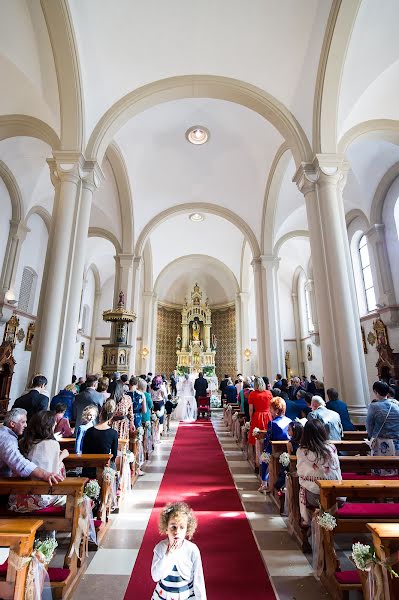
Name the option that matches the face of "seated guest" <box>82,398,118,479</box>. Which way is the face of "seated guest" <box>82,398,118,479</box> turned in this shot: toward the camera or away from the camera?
away from the camera

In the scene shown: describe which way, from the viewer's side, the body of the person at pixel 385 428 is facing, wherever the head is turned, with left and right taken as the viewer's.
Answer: facing away from the viewer

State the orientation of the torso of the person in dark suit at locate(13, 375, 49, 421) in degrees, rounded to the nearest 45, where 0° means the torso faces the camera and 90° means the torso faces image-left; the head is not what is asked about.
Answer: approximately 225°

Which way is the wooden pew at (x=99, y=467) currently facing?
away from the camera

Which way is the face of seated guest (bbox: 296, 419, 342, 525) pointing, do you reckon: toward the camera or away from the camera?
away from the camera

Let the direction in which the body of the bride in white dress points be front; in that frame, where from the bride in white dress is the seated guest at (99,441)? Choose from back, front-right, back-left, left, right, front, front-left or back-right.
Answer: back

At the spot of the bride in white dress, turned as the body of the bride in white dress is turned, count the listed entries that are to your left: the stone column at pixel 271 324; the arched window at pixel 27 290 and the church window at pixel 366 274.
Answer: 1

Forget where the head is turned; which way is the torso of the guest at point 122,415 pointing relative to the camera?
away from the camera

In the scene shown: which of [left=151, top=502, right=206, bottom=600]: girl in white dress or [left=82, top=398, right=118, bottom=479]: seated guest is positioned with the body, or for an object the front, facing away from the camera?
the seated guest

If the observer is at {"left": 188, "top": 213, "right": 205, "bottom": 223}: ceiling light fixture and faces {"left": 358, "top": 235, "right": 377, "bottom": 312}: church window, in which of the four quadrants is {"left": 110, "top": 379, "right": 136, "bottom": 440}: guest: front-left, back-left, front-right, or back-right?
front-right

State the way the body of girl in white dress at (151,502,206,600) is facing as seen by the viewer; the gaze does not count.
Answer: toward the camera

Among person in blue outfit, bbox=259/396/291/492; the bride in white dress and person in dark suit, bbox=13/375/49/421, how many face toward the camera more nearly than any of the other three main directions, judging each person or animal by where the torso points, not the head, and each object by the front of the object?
0

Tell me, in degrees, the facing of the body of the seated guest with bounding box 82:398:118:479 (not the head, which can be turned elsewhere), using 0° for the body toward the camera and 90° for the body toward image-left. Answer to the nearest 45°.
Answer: approximately 180°

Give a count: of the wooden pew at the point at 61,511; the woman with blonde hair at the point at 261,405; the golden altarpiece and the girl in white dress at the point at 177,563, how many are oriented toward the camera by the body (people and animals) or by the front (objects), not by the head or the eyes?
2

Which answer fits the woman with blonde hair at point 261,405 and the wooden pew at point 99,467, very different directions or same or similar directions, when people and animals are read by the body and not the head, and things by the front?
same or similar directions

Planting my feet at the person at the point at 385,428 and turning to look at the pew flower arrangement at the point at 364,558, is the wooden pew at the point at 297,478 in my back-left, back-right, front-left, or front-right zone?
front-right

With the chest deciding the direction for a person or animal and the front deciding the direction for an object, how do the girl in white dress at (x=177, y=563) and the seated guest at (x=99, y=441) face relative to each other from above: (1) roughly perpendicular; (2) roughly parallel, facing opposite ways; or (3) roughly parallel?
roughly parallel, facing opposite ways

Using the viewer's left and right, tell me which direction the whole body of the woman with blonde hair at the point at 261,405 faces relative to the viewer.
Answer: facing away from the viewer

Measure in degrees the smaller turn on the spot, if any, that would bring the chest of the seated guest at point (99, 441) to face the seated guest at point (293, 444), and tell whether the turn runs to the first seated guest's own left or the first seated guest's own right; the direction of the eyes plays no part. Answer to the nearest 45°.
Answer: approximately 90° to the first seated guest's own right

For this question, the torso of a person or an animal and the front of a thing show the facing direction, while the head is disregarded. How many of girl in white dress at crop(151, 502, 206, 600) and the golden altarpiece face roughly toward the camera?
2

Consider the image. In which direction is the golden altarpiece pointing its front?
toward the camera
